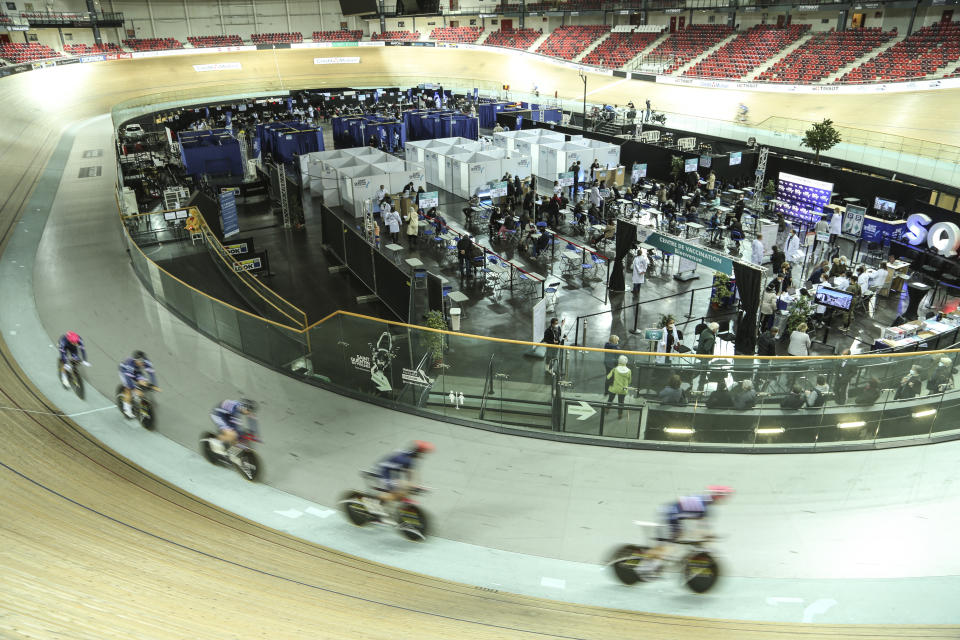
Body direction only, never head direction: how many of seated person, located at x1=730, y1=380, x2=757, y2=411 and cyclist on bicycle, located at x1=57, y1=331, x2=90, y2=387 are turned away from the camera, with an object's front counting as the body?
1

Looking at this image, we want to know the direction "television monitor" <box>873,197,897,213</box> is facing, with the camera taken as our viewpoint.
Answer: facing the viewer and to the left of the viewer

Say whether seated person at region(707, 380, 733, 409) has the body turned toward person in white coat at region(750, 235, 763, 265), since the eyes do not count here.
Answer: yes

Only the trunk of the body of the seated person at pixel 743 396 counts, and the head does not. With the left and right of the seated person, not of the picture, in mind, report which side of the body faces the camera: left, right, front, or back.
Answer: back

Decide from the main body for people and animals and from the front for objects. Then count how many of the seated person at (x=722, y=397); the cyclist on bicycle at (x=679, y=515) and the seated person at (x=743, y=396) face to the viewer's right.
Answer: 1

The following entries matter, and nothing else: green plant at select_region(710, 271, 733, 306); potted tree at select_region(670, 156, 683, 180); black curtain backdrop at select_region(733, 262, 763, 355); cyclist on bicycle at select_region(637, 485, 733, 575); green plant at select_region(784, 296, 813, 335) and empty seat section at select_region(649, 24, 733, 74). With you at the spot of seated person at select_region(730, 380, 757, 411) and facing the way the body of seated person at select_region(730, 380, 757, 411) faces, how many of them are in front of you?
5

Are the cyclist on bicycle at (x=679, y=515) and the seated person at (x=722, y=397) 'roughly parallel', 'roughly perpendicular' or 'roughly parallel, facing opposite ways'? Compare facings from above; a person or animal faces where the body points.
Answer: roughly perpendicular

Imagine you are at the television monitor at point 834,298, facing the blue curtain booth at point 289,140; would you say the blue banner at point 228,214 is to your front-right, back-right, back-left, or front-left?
front-left

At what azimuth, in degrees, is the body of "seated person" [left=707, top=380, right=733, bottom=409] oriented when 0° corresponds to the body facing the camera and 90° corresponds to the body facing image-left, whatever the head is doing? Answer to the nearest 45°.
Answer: approximately 180°

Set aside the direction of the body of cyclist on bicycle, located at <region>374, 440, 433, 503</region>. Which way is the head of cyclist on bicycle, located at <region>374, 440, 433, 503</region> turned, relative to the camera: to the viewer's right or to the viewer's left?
to the viewer's right

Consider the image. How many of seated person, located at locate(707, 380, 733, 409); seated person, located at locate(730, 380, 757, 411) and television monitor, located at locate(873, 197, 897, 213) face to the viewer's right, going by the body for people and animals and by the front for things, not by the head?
0

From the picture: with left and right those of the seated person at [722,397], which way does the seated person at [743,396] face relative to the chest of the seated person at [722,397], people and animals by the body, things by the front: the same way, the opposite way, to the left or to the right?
the same way

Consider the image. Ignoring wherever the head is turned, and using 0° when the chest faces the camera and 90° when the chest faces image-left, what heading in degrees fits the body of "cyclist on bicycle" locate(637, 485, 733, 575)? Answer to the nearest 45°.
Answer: approximately 270°

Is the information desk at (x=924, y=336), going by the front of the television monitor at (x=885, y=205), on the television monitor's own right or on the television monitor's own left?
on the television monitor's own left

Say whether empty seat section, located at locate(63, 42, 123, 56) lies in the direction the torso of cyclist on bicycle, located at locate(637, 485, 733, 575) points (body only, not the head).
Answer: no
